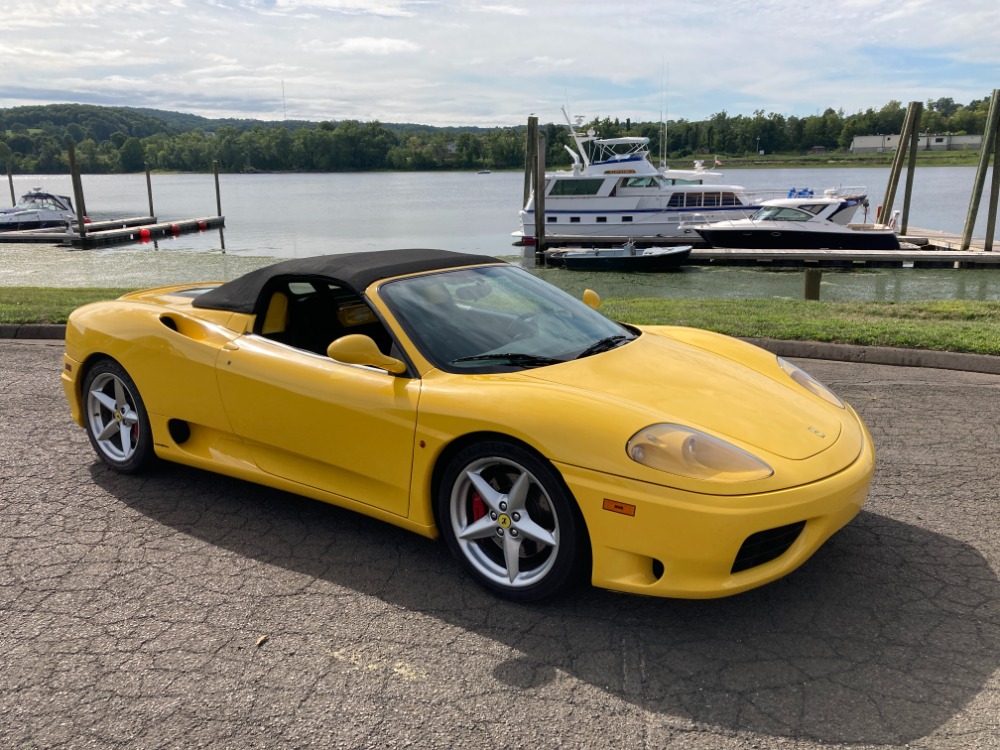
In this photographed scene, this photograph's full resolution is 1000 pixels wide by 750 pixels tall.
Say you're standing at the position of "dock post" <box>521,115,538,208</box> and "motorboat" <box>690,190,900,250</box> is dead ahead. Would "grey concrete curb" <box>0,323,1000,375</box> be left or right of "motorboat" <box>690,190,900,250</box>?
right

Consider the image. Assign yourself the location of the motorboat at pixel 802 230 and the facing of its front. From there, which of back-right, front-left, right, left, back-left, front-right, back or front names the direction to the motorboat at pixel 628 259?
front-left

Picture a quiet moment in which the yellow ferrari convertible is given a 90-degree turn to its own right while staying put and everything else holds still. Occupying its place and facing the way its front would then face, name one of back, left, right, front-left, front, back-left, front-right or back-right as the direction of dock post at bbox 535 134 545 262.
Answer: back-right

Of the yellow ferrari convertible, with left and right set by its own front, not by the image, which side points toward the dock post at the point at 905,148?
left

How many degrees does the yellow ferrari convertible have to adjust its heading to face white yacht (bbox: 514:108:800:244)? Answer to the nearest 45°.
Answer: approximately 135° to its left

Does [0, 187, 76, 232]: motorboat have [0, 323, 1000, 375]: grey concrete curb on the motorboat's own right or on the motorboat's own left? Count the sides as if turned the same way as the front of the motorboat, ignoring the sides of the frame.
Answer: on the motorboat's own left

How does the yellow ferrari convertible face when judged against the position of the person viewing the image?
facing the viewer and to the right of the viewer

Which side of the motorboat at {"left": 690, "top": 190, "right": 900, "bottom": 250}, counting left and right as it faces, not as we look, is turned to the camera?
left

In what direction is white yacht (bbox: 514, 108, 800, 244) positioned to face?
to the viewer's right

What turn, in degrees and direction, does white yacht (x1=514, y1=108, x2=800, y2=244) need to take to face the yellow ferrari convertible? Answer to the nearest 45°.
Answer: approximately 90° to its right

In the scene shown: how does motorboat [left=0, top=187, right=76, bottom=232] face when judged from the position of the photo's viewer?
facing to the left of the viewer
